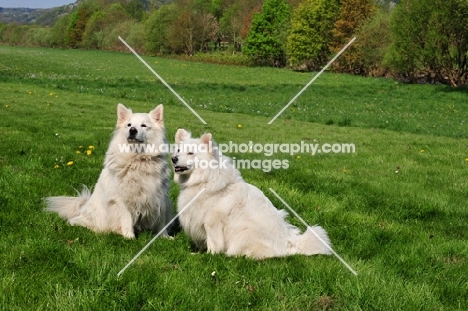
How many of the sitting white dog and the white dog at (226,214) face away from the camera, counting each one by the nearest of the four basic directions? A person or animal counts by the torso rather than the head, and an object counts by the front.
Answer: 0

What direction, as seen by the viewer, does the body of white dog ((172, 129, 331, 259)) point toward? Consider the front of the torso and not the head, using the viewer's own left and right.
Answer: facing the viewer and to the left of the viewer

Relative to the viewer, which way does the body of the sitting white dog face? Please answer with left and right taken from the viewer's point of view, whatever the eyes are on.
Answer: facing the viewer and to the right of the viewer

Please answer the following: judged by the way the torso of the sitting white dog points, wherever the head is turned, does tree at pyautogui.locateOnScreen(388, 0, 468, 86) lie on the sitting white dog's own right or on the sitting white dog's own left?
on the sitting white dog's own left

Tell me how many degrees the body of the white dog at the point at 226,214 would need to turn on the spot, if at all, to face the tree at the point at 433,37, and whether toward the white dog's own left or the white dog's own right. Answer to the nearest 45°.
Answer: approximately 180°

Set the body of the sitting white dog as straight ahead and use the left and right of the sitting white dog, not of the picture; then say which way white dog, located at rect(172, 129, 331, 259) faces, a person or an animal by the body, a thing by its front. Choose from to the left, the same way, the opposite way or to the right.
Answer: to the right

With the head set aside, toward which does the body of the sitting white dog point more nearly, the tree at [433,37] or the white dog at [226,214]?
the white dog

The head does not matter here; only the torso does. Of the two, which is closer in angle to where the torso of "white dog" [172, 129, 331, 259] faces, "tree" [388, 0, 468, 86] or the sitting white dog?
the sitting white dog
